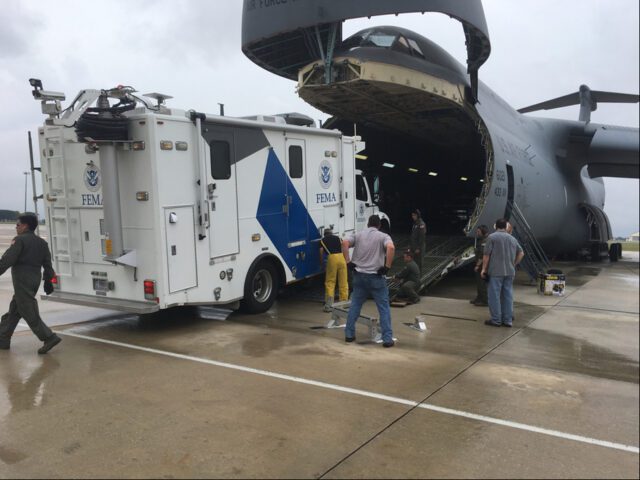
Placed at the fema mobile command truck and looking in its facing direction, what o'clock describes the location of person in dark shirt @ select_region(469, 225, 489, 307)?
The person in dark shirt is roughly at 1 o'clock from the fema mobile command truck.

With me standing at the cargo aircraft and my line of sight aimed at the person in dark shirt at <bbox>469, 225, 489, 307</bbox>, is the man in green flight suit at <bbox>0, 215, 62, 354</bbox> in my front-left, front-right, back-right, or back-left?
front-right

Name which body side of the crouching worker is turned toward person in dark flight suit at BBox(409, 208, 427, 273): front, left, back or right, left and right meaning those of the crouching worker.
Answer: right

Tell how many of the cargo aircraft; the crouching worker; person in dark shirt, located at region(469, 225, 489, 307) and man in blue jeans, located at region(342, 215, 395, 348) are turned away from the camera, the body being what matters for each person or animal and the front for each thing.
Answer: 1

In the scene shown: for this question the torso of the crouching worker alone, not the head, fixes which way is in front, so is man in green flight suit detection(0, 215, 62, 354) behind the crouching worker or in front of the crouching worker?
in front

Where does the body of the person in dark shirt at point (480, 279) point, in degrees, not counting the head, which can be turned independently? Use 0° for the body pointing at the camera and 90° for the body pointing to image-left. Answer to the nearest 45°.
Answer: approximately 90°

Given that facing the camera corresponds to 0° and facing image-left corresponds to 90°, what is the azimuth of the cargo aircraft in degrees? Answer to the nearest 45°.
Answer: approximately 45°

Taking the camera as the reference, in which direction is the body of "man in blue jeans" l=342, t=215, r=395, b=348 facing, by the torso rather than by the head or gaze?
away from the camera

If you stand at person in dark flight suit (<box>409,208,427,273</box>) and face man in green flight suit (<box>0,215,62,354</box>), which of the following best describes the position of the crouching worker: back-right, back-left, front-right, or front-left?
front-left

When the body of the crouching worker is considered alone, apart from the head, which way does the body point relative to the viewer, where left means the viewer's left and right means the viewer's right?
facing to the left of the viewer

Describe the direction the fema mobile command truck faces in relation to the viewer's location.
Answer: facing away from the viewer and to the right of the viewer

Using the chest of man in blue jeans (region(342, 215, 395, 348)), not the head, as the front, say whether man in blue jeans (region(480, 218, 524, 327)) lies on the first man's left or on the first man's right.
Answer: on the first man's right

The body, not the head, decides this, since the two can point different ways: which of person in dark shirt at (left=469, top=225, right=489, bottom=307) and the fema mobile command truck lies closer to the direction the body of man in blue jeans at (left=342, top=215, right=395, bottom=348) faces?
the person in dark shirt

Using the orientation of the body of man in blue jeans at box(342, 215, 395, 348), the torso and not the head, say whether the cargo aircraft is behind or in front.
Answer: in front

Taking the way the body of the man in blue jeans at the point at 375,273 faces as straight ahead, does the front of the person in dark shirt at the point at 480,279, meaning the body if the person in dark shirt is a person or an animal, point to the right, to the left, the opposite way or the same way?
to the left

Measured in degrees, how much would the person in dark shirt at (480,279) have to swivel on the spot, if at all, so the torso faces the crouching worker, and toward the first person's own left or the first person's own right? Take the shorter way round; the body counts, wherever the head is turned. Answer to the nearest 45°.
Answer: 0° — they already face them
